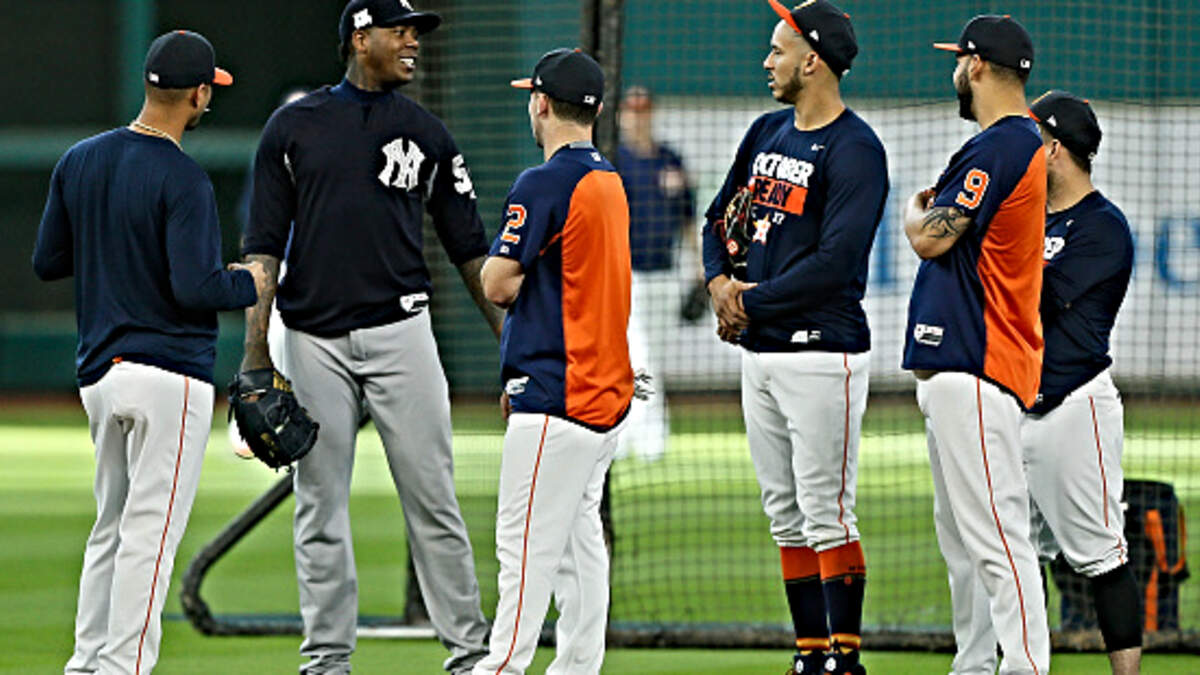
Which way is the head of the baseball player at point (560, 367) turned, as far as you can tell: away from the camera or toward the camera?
away from the camera

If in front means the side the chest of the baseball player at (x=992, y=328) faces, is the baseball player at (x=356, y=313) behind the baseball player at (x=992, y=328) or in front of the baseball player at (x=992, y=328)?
in front

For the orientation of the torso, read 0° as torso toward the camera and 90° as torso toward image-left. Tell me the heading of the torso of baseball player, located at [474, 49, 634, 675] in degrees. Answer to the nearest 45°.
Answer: approximately 135°

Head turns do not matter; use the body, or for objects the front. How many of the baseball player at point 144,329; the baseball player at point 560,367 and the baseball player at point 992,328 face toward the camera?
0

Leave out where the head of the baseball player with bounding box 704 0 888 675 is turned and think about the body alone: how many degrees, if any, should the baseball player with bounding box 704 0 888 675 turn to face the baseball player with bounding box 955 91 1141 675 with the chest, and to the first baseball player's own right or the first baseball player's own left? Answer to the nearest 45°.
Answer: approximately 135° to the first baseball player's own left

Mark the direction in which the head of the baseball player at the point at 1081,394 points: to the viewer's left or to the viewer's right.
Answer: to the viewer's left

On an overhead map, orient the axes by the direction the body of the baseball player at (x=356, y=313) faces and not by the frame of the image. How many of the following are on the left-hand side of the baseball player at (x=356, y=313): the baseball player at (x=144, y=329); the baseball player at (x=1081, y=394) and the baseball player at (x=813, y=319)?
2

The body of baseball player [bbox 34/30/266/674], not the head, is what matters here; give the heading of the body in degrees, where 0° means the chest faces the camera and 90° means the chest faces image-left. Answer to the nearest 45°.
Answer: approximately 225°

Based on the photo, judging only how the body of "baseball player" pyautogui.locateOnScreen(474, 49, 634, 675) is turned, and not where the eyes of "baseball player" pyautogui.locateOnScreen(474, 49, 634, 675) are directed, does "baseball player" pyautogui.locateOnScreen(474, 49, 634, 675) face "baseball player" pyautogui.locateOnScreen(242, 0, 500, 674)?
yes

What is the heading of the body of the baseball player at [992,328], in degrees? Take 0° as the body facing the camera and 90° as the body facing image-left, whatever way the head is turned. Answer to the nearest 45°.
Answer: approximately 90°

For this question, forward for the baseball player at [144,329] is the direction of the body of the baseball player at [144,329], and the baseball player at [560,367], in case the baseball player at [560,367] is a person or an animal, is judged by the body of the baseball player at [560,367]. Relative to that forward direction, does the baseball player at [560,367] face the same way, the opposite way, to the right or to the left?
to the left

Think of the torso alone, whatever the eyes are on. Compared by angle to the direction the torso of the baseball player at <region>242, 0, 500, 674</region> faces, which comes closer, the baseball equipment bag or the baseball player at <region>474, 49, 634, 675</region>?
the baseball player

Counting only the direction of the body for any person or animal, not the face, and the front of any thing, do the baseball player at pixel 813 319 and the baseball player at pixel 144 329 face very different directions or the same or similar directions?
very different directions

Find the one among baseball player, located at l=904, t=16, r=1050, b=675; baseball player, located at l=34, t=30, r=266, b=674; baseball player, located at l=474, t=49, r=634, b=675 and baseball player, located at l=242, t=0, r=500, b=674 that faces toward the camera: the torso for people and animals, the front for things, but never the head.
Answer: baseball player, located at l=242, t=0, r=500, b=674

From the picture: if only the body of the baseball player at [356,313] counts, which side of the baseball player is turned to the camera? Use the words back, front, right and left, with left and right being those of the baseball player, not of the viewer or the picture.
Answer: front

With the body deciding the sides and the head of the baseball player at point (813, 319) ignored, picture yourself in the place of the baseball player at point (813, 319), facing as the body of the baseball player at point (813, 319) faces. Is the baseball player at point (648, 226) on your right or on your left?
on your right
